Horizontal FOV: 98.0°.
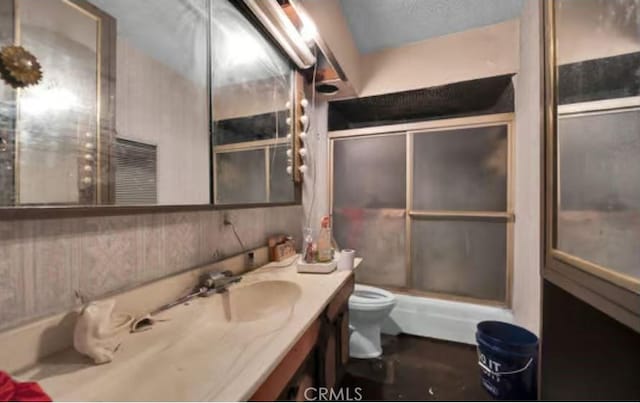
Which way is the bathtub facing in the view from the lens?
facing the viewer

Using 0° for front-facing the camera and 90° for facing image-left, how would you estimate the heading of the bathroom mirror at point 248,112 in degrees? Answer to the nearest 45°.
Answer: approximately 315°

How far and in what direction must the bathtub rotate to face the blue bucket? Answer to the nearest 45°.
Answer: approximately 45° to its left

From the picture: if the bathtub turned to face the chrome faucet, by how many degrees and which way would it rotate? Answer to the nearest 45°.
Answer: approximately 45° to its right

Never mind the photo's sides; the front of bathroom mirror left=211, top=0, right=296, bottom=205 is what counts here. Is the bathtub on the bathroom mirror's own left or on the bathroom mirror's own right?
on the bathroom mirror's own left

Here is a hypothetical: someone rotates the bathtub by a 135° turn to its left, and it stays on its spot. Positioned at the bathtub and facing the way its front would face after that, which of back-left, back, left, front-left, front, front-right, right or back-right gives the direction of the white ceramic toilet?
back

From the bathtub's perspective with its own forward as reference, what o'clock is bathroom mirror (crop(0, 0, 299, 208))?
The bathroom mirror is roughly at 1 o'clock from the bathtub.

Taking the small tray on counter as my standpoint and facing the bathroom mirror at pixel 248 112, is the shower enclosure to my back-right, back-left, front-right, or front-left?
back-right
